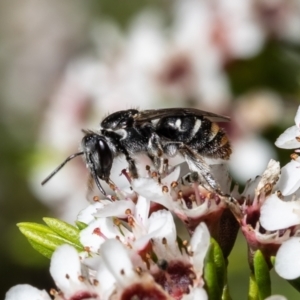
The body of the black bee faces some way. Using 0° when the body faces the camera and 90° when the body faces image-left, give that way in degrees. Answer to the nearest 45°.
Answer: approximately 90°

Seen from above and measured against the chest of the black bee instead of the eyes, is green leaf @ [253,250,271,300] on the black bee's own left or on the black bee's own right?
on the black bee's own left

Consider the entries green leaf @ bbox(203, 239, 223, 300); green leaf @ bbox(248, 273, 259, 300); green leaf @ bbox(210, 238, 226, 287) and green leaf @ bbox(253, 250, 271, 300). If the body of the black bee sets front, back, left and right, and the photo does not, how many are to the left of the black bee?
4

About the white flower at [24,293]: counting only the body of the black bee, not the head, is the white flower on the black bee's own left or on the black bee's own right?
on the black bee's own left

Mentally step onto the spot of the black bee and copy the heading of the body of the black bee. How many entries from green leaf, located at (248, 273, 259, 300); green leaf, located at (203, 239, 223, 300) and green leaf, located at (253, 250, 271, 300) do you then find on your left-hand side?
3

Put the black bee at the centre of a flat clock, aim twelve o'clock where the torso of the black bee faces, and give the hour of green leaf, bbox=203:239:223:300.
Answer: The green leaf is roughly at 7 o'clock from the black bee.
